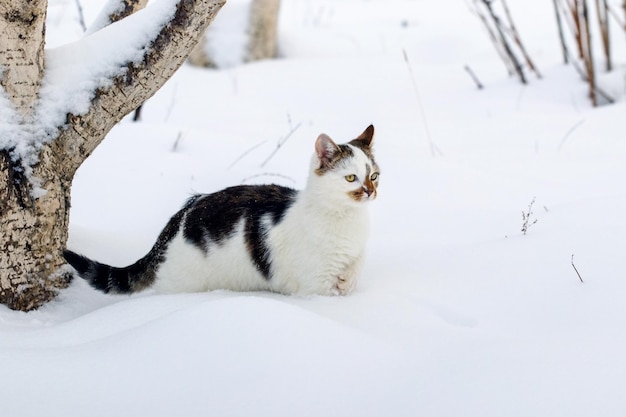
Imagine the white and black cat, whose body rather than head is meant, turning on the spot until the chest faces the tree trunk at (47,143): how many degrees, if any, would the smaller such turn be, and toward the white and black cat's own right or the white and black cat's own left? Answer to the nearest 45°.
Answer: approximately 180°

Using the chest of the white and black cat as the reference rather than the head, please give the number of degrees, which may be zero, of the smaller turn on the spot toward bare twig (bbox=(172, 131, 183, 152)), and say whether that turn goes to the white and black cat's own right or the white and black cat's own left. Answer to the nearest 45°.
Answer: approximately 90° to the white and black cat's own left

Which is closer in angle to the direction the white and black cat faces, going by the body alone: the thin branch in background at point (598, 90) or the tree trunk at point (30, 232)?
the thin branch in background

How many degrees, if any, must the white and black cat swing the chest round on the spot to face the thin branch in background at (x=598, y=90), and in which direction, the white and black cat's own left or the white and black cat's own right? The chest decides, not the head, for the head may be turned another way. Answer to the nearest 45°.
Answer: approximately 45° to the white and black cat's own left

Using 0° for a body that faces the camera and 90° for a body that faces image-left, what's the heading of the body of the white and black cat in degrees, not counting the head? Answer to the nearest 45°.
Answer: approximately 270°

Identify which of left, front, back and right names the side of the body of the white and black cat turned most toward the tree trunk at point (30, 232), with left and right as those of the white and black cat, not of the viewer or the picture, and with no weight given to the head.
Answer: back
